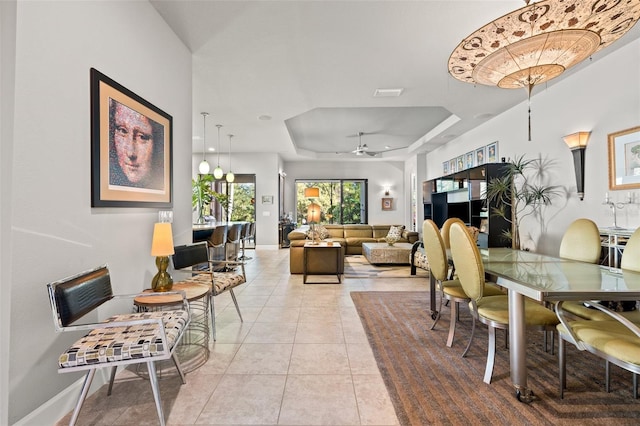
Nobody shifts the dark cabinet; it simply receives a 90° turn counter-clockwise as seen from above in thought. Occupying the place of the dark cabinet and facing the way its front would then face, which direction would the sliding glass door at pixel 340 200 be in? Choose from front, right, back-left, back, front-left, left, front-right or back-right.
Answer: back

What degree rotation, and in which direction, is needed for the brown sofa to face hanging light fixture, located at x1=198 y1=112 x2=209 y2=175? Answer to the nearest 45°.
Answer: approximately 45° to its right

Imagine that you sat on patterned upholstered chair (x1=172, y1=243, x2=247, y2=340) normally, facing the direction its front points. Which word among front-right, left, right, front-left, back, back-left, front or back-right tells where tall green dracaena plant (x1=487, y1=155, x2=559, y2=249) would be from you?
front-left

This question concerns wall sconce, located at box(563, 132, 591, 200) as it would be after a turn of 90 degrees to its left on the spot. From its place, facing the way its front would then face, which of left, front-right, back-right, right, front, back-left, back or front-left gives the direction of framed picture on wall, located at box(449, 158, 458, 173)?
back

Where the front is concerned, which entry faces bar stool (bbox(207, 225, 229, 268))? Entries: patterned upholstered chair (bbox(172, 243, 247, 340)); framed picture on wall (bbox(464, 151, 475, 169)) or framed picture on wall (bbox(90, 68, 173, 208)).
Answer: framed picture on wall (bbox(464, 151, 475, 169))

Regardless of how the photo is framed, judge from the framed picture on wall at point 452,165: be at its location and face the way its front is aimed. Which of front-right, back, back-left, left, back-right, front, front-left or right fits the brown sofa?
front-right

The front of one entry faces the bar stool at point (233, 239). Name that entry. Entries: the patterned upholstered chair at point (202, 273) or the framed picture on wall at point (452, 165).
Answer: the framed picture on wall

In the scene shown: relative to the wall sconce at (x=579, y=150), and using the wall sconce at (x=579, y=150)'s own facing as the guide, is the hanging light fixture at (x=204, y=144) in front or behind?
in front

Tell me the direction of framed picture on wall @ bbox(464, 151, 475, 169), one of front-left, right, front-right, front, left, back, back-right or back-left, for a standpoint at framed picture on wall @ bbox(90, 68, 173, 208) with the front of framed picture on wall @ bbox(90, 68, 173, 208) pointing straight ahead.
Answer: front-left

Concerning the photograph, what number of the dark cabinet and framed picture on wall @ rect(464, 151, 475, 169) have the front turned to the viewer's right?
0

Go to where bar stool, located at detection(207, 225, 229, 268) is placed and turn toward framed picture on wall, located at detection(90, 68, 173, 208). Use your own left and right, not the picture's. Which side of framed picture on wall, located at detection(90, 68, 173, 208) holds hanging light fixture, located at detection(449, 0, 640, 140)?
left

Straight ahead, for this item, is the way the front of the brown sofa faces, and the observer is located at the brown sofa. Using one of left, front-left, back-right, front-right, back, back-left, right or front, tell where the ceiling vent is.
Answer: front

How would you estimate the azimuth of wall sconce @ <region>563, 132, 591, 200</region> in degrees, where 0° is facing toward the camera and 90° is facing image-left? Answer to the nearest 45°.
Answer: approximately 45°

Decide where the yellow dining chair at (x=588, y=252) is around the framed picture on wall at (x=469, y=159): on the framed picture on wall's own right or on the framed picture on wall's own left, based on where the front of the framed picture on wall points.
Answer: on the framed picture on wall's own left

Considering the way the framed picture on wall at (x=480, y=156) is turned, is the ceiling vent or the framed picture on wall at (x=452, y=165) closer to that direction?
the ceiling vent

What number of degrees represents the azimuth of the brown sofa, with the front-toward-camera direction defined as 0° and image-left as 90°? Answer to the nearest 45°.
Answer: approximately 0°

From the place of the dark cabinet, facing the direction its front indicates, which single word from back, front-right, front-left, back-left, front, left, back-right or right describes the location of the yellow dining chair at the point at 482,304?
front-left
